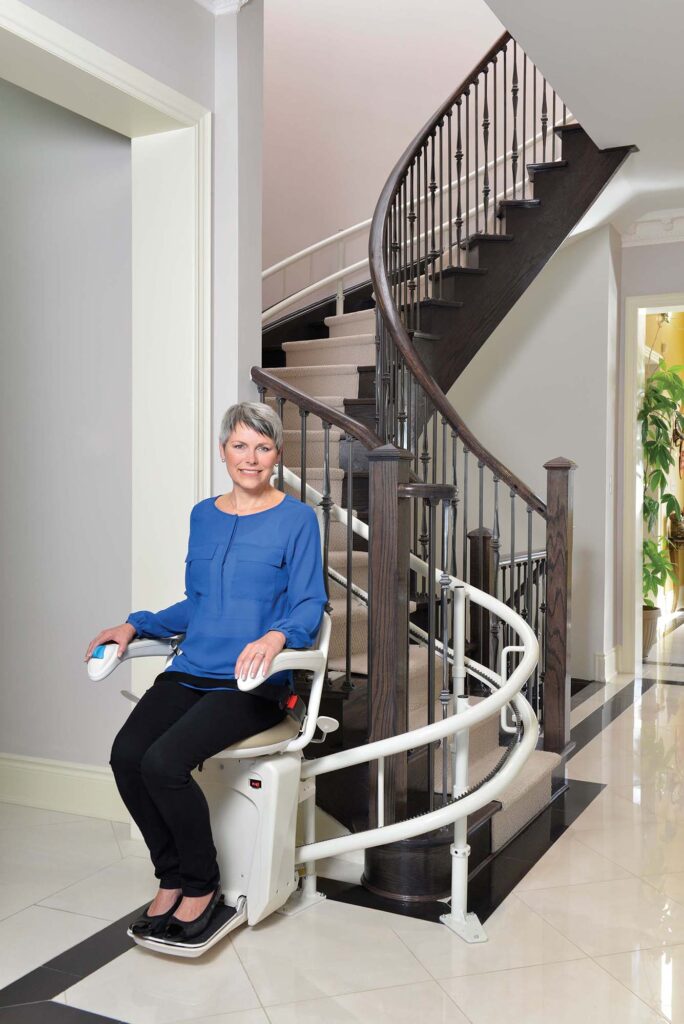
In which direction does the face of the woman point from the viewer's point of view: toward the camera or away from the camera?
toward the camera

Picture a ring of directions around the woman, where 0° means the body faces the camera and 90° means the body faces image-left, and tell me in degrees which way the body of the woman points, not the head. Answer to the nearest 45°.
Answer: approximately 45°

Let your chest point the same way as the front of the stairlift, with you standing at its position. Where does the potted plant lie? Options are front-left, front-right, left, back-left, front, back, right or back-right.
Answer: back

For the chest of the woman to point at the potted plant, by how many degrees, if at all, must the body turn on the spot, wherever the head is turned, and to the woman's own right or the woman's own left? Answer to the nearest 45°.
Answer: approximately 180°

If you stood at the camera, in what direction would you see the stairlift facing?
facing the viewer and to the left of the viewer
